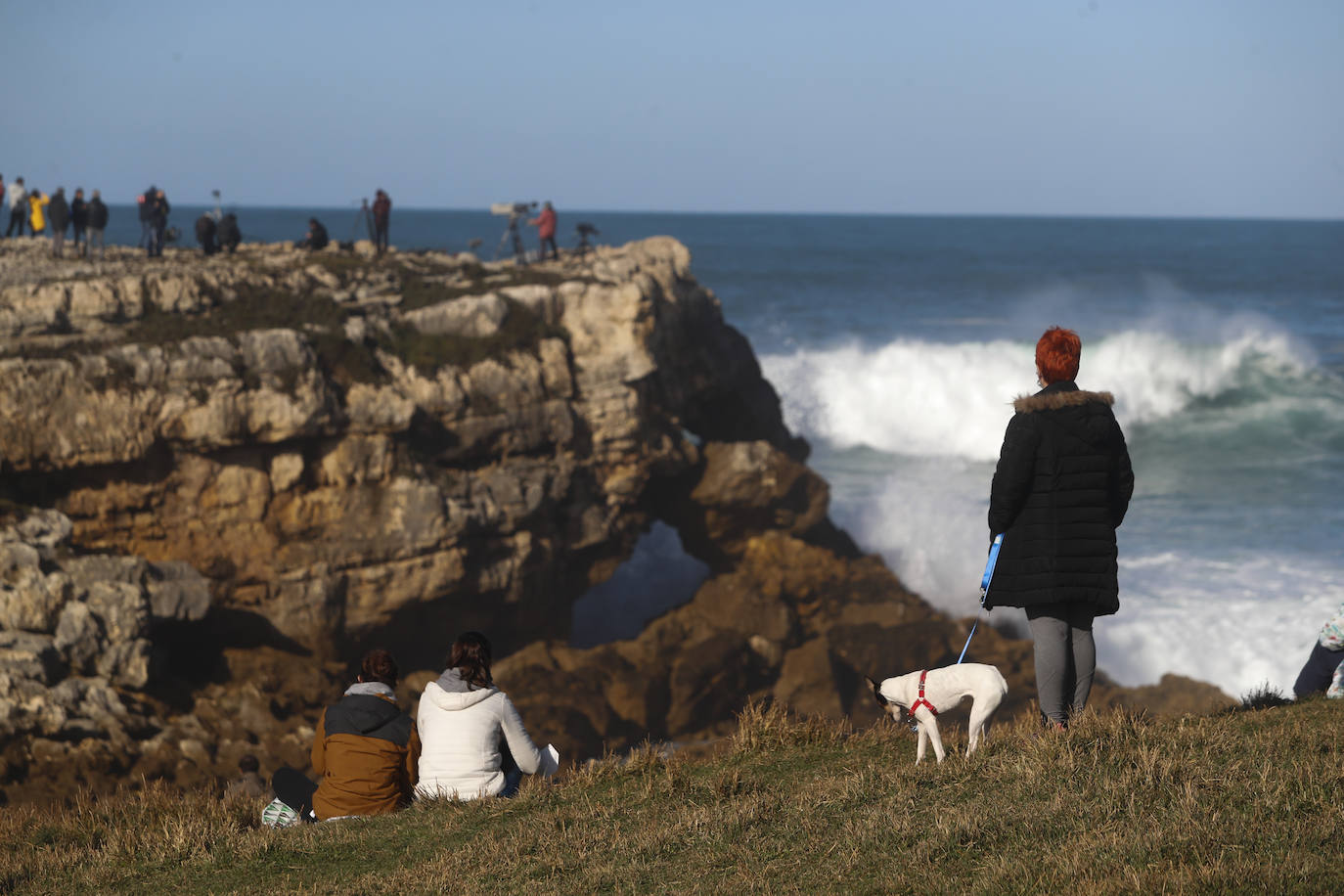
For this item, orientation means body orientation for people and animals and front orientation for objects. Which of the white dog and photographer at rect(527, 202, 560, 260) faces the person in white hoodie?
the white dog

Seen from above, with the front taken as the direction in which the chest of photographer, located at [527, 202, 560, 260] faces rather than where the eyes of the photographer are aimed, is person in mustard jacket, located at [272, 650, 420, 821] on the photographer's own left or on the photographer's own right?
on the photographer's own left

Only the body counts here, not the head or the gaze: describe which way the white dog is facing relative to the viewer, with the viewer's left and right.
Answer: facing to the left of the viewer

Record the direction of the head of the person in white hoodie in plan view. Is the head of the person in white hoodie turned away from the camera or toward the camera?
away from the camera

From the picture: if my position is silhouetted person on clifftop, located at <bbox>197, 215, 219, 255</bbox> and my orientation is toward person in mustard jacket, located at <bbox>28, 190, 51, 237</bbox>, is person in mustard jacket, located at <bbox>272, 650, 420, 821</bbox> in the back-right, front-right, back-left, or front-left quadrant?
back-left
